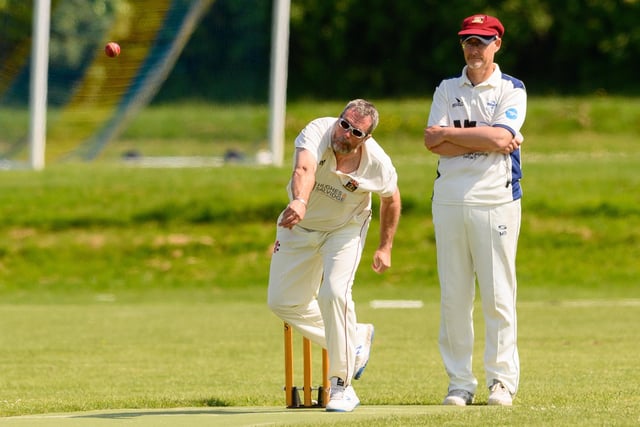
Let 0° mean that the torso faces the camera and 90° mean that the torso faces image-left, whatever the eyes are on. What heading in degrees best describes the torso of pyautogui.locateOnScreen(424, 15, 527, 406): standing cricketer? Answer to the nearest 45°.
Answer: approximately 45°

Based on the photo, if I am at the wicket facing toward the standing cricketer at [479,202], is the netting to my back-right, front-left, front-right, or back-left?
back-left
